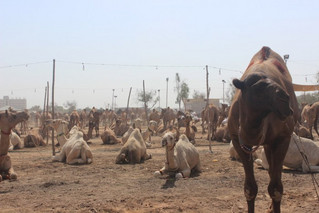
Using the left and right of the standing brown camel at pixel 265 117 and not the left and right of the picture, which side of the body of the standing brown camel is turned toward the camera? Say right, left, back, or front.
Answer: front

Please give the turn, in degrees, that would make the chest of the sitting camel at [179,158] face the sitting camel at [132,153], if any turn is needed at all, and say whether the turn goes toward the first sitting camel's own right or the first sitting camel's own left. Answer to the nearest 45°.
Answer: approximately 90° to the first sitting camel's own right

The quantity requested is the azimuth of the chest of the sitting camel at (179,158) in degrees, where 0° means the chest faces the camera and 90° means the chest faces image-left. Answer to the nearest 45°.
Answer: approximately 45°

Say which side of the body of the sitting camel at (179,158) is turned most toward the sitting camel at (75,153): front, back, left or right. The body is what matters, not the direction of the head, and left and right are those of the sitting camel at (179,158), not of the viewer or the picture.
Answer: right

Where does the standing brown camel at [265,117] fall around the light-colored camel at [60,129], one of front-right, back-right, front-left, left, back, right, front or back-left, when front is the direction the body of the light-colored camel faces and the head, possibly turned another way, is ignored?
left

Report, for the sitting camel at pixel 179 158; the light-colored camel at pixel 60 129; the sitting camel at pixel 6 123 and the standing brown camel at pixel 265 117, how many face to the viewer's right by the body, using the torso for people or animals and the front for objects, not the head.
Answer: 1
